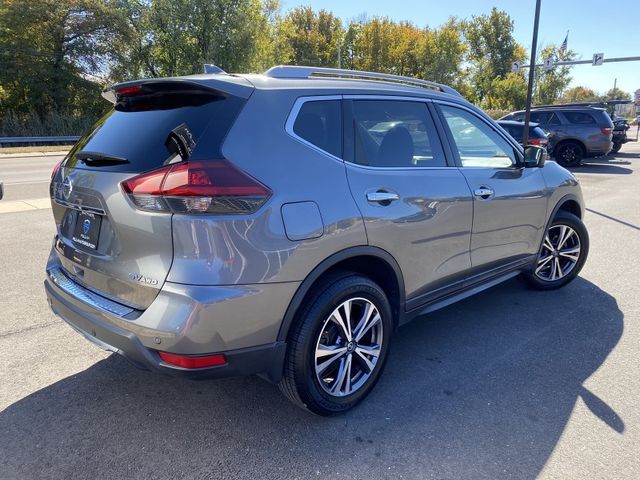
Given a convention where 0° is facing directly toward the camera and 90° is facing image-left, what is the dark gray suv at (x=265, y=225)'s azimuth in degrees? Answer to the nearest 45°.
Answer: approximately 225°

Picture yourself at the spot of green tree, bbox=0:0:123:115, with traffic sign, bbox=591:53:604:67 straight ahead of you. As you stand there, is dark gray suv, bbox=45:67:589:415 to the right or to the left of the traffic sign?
right

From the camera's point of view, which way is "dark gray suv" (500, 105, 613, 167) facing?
to the viewer's left

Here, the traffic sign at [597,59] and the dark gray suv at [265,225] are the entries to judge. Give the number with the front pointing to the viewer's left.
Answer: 0

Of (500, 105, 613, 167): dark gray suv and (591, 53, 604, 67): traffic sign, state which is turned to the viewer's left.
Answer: the dark gray suv

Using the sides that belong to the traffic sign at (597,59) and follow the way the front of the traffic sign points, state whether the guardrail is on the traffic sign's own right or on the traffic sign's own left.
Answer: on the traffic sign's own right

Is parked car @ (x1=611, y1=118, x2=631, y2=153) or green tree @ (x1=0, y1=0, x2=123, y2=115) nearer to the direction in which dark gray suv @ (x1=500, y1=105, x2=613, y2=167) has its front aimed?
the green tree

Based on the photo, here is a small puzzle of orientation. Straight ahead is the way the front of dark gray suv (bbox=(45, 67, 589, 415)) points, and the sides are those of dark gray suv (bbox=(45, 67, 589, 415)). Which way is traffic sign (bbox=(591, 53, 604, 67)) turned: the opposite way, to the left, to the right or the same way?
the opposite way

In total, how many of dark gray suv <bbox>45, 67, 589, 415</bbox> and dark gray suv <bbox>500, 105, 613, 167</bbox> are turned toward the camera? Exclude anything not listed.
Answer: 0

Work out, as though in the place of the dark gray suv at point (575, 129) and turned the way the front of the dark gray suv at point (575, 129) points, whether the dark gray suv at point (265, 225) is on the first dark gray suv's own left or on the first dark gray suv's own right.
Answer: on the first dark gray suv's own left

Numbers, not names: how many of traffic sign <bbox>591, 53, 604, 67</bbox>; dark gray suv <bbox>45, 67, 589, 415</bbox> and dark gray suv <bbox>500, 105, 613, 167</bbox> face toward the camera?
1

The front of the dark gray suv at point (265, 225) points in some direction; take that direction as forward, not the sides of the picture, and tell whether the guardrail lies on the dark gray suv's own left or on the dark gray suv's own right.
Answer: on the dark gray suv's own left

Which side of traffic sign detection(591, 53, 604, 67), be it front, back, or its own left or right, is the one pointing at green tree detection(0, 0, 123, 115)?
right

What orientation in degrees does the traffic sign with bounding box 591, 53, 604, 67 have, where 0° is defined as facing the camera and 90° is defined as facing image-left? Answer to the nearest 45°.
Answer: approximately 0°

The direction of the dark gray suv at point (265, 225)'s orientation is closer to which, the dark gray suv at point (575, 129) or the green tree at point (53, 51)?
the dark gray suv

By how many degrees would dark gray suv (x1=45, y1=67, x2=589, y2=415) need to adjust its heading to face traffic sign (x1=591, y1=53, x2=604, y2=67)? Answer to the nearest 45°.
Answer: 0° — it already faces it
